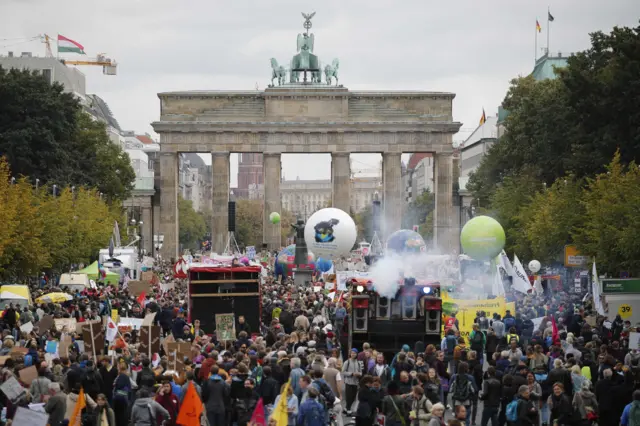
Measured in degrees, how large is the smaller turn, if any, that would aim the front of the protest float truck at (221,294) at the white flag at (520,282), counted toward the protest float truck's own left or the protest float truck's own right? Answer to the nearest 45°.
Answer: approximately 45° to the protest float truck's own right

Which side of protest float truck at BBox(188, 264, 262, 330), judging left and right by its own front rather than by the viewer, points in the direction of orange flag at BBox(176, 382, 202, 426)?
back

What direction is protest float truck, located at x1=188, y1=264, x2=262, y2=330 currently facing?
away from the camera

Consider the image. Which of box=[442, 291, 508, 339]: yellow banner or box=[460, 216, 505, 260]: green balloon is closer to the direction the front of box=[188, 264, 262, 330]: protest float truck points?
the green balloon

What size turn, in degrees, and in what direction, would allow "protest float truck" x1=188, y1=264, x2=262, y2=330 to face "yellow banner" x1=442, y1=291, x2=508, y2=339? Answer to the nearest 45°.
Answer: approximately 90° to its right
